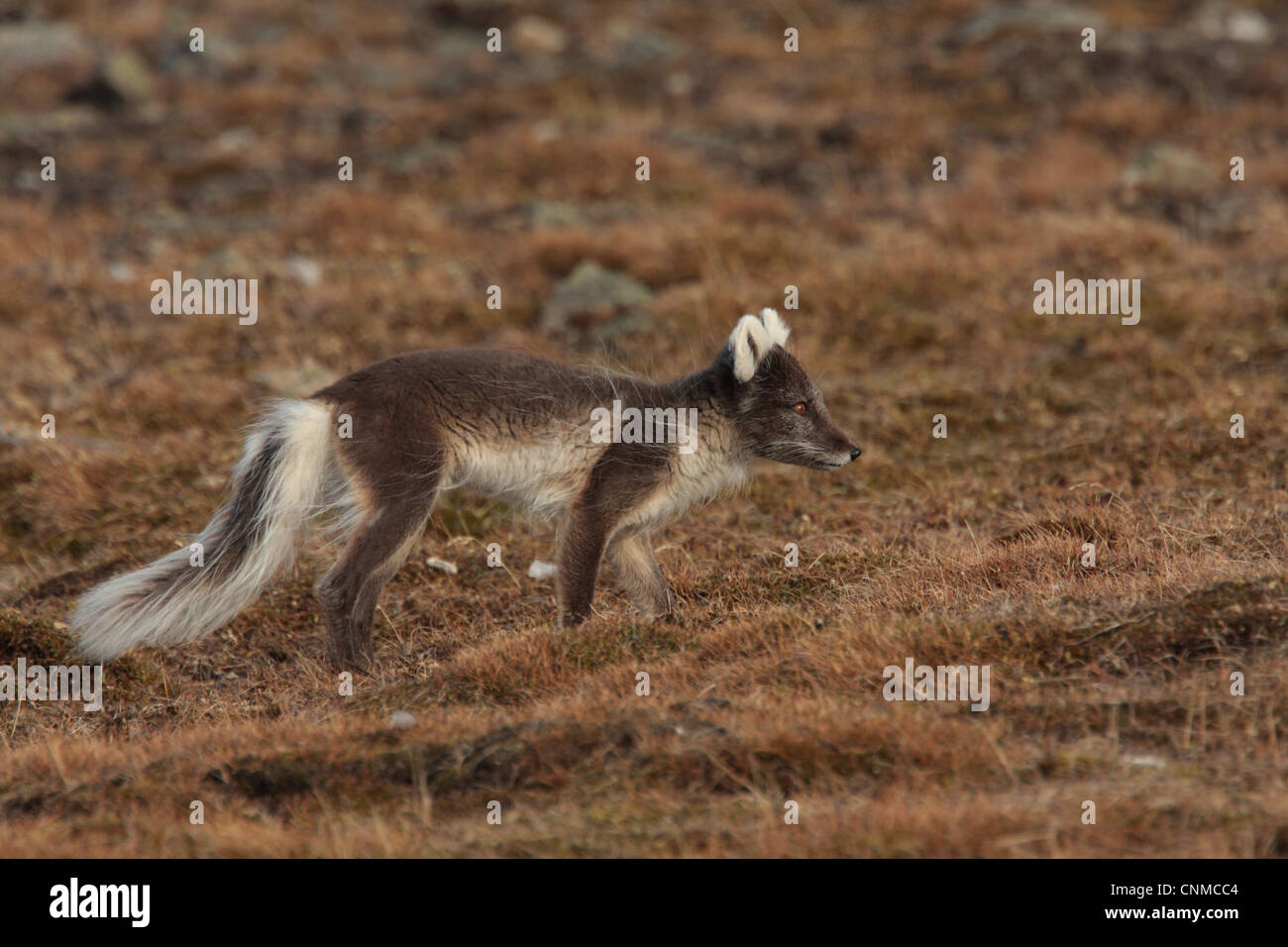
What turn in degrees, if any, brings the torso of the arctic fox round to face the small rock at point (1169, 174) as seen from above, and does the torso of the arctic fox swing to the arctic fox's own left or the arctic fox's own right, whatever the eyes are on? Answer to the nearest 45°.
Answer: approximately 45° to the arctic fox's own left

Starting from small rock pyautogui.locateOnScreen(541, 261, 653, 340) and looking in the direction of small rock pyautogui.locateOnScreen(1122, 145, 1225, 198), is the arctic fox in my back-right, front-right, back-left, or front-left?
back-right

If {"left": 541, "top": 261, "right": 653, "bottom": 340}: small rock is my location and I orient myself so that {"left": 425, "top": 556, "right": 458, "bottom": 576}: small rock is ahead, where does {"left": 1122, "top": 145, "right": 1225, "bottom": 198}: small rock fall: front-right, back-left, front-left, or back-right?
back-left

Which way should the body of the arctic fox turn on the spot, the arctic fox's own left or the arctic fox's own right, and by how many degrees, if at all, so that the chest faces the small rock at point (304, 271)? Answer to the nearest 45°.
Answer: approximately 90° to the arctic fox's own left

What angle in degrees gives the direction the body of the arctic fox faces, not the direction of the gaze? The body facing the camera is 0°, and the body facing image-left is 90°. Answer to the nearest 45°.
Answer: approximately 270°

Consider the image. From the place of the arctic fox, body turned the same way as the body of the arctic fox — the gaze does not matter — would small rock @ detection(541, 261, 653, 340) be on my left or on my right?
on my left
